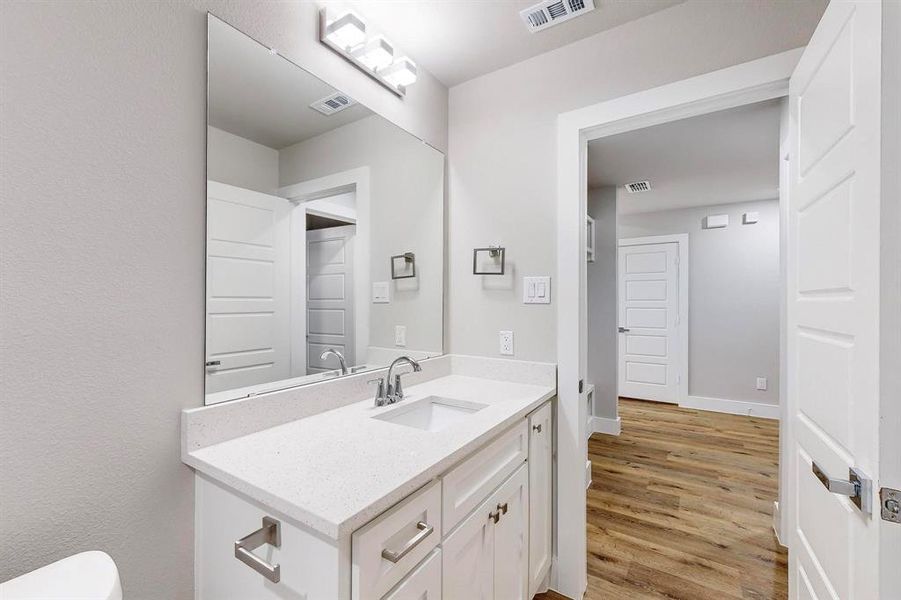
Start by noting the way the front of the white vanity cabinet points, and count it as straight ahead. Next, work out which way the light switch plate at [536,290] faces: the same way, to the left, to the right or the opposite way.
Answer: to the right

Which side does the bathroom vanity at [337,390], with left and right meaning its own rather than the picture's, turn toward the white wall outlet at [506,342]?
left

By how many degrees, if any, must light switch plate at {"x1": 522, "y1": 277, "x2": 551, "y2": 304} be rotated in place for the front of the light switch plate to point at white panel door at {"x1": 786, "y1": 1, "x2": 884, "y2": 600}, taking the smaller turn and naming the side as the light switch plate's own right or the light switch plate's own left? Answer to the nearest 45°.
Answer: approximately 45° to the light switch plate's own left

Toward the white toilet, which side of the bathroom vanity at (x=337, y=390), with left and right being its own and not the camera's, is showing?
right

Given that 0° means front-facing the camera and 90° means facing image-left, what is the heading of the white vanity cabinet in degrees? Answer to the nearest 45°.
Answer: approximately 315°

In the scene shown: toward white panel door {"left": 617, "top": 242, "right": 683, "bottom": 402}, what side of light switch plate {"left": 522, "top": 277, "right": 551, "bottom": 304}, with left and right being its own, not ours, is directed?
back

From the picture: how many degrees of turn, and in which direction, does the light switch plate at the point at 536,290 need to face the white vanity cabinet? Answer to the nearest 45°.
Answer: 0° — it already faces it

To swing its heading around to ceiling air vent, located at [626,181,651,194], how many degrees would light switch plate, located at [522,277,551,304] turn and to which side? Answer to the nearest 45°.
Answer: approximately 135° to its left

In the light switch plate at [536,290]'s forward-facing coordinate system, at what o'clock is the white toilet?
The white toilet is roughly at 1 o'clock from the light switch plate.
